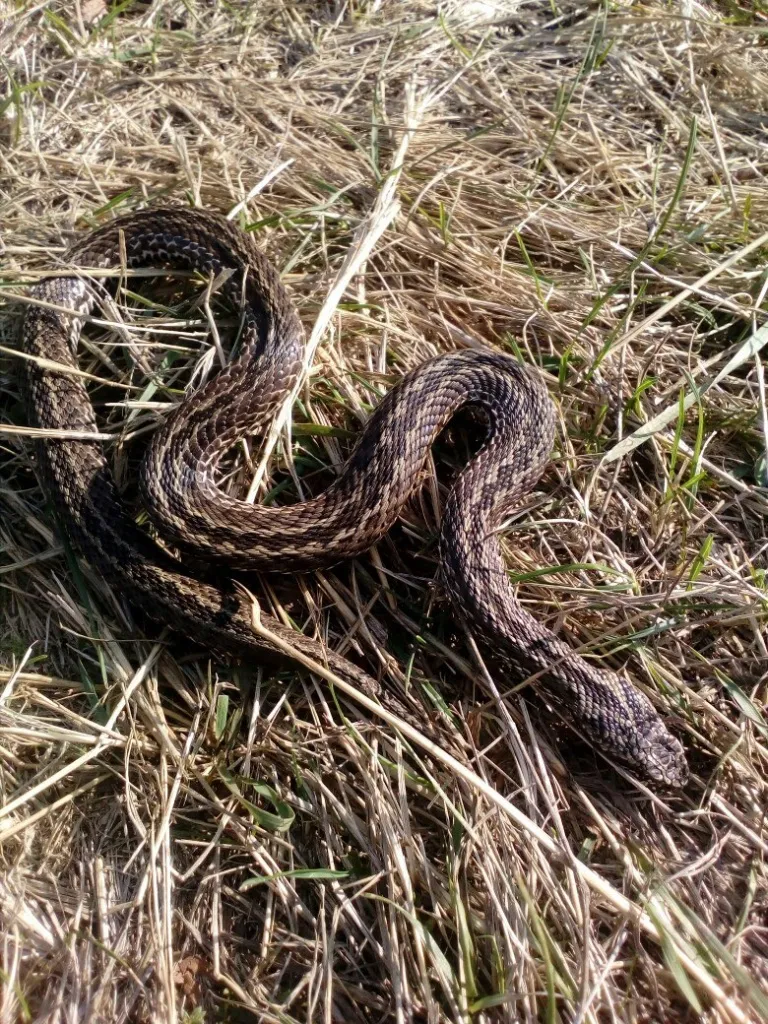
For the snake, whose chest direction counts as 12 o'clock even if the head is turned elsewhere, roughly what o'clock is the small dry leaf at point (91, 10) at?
The small dry leaf is roughly at 7 o'clock from the snake.

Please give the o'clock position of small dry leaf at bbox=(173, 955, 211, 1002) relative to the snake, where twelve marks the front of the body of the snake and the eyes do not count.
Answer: The small dry leaf is roughly at 2 o'clock from the snake.

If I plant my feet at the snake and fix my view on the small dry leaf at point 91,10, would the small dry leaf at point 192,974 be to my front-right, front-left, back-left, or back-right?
back-left

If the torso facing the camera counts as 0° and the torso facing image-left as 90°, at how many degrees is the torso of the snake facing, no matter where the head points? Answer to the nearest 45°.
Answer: approximately 315°
